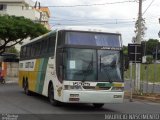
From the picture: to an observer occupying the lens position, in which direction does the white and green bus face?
facing the viewer and to the right of the viewer
